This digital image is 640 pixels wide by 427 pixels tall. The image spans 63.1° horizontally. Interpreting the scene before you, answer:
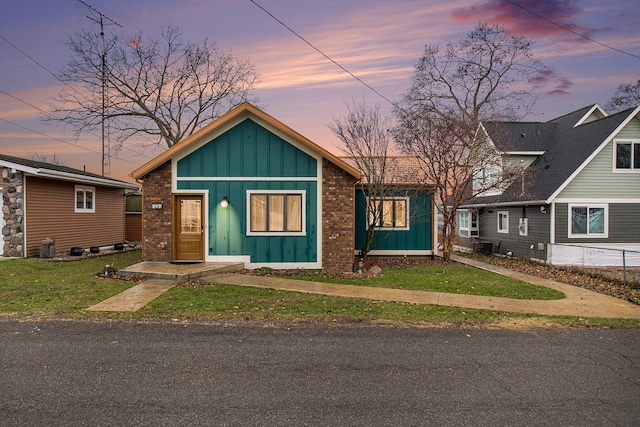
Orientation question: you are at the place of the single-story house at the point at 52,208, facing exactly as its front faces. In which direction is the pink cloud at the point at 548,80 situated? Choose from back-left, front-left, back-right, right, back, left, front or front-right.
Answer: back-left

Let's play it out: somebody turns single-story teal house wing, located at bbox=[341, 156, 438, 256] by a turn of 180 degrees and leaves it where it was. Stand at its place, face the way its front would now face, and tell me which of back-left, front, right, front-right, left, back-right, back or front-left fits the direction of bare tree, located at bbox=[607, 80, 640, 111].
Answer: front-right

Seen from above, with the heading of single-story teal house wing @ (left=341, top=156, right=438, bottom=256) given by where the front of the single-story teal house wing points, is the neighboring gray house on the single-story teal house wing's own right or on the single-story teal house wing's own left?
on the single-story teal house wing's own left

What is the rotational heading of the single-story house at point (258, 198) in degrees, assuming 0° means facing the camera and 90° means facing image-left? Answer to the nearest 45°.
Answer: approximately 0°

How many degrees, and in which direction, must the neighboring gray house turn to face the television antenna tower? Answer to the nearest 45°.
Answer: approximately 90° to its right

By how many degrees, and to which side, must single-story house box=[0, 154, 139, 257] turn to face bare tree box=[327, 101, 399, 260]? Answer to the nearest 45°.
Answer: approximately 90° to its left

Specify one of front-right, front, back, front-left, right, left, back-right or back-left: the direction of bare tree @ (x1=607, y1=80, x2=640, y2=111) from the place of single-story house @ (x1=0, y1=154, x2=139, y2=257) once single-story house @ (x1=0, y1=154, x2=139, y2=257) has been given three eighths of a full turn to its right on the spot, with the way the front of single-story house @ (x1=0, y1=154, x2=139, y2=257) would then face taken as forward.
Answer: right
